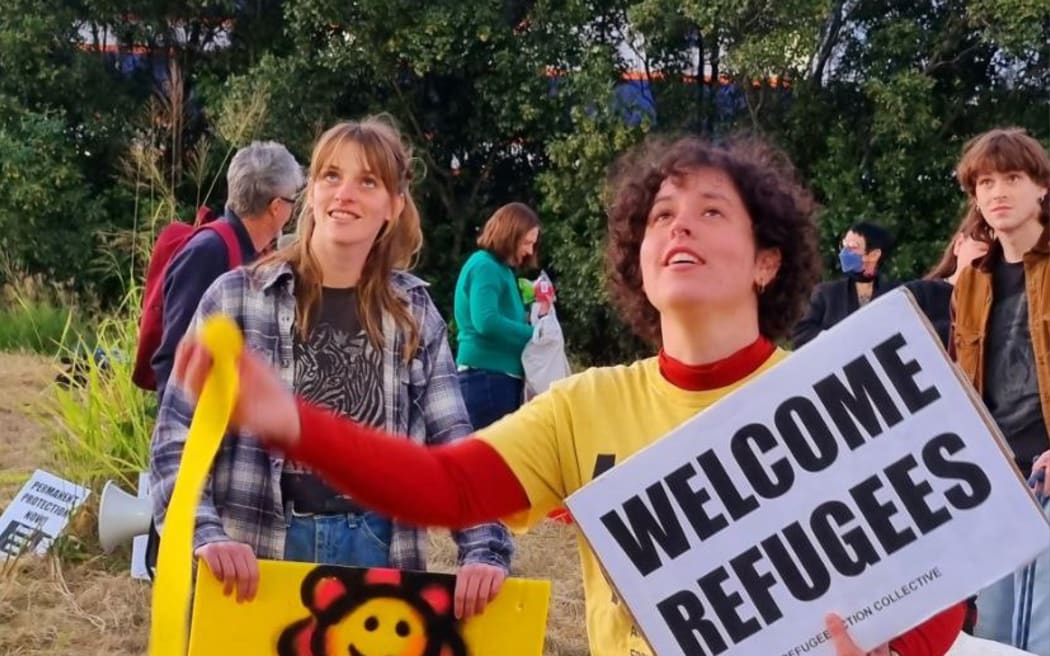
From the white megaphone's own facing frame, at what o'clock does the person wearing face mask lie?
The person wearing face mask is roughly at 6 o'clock from the white megaphone.

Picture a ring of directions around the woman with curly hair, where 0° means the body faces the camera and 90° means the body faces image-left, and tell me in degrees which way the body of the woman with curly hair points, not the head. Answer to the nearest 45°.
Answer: approximately 45°

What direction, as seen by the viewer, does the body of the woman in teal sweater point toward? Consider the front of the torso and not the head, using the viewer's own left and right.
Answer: facing to the right of the viewer

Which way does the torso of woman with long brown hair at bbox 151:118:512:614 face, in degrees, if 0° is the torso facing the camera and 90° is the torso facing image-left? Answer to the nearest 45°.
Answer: approximately 0°

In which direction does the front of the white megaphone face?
to the viewer's left

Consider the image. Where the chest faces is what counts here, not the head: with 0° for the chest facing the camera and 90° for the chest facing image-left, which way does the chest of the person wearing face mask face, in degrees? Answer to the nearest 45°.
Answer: approximately 45°

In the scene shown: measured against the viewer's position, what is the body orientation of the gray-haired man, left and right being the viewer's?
facing away from the viewer and to the right of the viewer

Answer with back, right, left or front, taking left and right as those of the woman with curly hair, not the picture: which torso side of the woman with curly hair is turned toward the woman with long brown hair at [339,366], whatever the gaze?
right
